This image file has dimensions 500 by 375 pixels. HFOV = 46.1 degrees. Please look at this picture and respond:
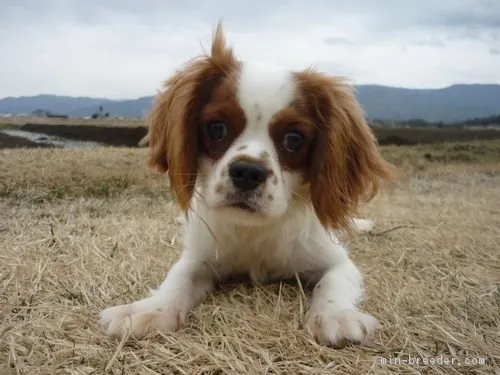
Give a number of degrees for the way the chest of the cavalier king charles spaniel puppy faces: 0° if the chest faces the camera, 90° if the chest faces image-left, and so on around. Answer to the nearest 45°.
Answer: approximately 0°
